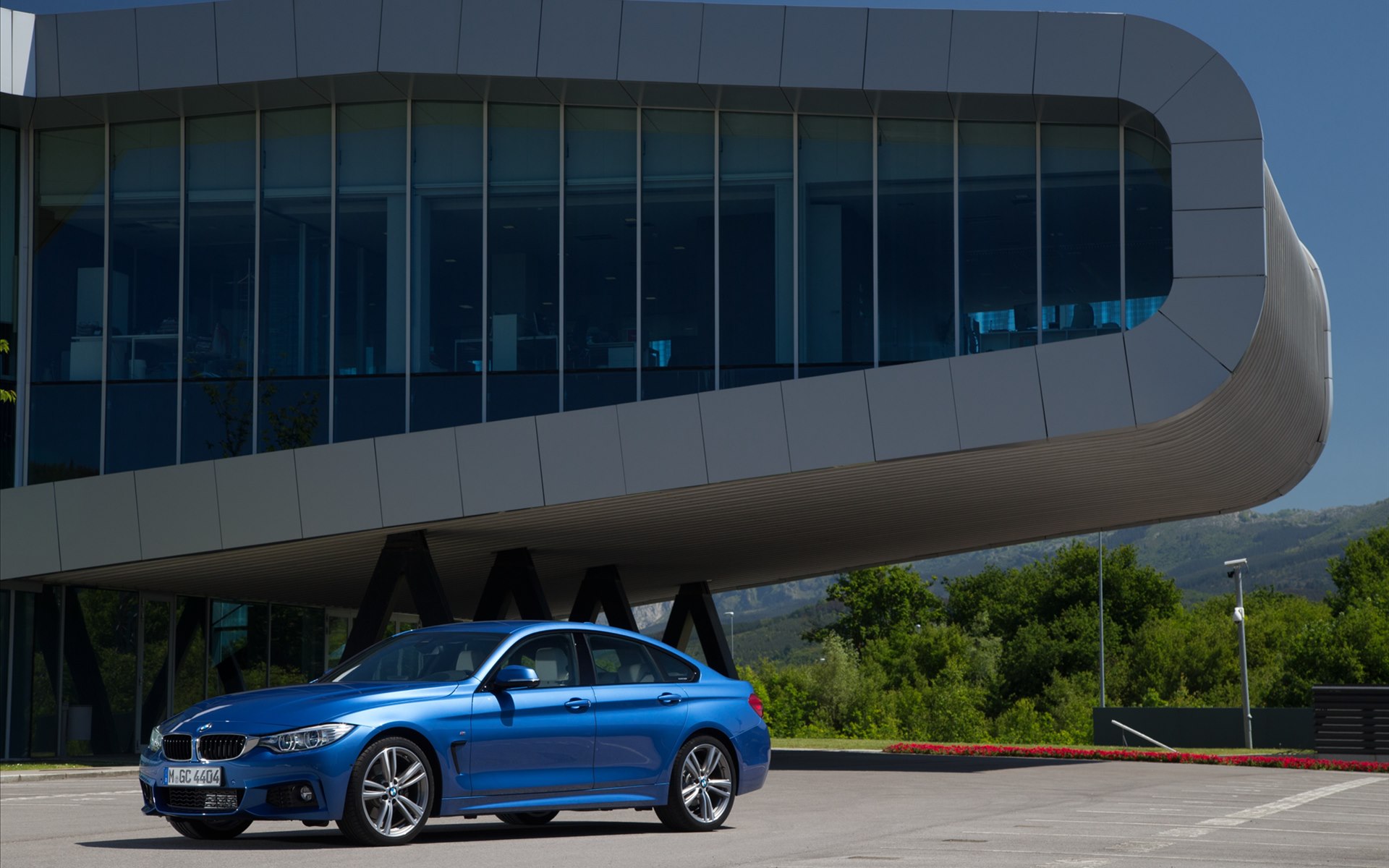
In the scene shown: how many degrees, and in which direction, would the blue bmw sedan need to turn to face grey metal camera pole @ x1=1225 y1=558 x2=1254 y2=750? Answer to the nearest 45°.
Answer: approximately 180°

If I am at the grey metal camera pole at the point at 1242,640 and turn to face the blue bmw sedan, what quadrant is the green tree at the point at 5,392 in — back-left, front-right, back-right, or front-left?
front-right

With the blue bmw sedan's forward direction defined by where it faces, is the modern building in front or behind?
behind

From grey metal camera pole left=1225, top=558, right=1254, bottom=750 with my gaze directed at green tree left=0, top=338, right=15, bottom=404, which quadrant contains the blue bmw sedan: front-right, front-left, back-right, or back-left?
front-left

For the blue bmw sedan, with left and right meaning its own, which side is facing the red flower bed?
back

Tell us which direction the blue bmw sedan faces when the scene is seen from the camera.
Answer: facing the viewer and to the left of the viewer

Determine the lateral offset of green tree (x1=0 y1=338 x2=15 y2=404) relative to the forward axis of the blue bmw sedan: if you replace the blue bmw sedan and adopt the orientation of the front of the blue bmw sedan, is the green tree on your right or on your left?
on your right
